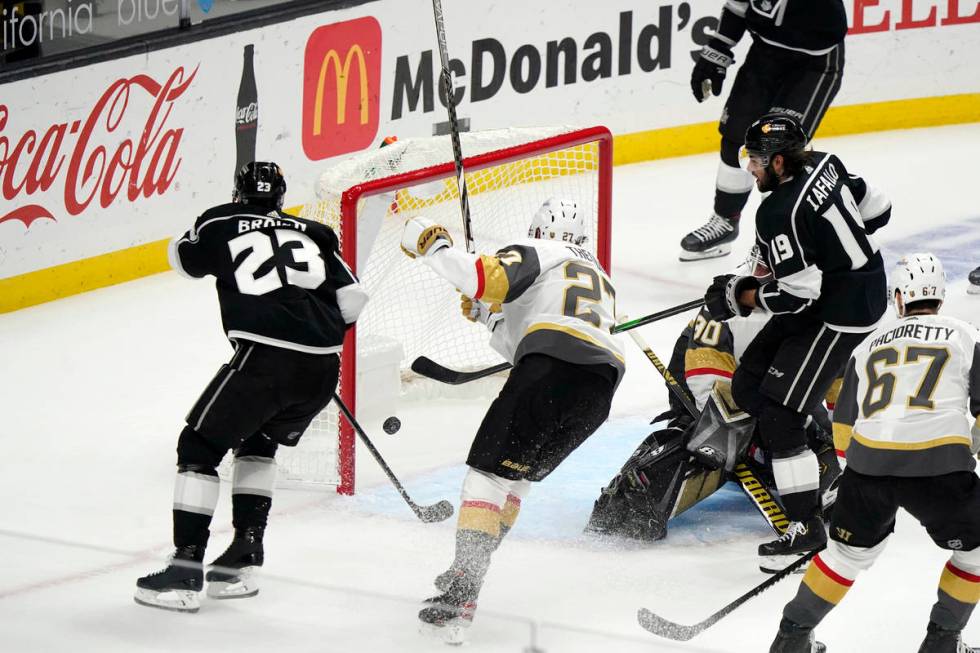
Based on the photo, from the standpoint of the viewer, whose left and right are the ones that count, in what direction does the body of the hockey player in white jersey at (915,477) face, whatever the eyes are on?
facing away from the viewer

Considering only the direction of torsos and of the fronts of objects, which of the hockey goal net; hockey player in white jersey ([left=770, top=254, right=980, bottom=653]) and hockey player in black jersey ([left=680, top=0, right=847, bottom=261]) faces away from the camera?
the hockey player in white jersey

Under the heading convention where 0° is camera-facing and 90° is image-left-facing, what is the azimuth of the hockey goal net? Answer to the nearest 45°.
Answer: approximately 315°

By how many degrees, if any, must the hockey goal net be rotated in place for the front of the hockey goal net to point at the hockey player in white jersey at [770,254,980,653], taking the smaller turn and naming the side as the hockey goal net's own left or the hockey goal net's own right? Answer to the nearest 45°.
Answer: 0° — it already faces them

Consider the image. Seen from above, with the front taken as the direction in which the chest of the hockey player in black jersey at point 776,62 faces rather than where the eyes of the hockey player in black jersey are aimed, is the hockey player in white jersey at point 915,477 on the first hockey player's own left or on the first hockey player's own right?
on the first hockey player's own left

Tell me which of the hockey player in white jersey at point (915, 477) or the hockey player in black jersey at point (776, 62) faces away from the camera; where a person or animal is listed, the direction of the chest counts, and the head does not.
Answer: the hockey player in white jersey

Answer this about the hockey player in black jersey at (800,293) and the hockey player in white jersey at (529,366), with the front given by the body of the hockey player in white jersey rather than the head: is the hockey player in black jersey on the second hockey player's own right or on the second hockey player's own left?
on the second hockey player's own right

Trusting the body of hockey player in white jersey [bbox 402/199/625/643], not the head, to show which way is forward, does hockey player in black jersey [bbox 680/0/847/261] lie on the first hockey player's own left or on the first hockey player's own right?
on the first hockey player's own right

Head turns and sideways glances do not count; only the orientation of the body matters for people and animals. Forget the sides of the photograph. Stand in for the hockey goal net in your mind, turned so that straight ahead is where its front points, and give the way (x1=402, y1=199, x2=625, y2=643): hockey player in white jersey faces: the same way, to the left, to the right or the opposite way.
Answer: the opposite way

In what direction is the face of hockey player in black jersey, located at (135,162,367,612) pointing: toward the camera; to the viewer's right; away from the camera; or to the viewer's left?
away from the camera

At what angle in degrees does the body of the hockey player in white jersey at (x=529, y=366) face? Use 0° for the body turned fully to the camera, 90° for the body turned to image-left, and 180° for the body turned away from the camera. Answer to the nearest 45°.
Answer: approximately 135°

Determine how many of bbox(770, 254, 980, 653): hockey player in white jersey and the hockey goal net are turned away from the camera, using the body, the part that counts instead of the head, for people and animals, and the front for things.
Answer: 1

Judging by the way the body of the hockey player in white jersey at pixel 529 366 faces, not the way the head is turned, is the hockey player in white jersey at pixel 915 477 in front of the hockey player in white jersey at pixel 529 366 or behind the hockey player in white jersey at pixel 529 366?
behind
